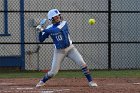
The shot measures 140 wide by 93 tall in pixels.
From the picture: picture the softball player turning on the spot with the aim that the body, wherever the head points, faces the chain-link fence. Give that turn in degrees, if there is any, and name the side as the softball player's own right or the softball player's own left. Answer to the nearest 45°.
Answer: approximately 180°

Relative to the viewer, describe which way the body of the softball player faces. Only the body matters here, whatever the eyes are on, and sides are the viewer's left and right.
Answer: facing the viewer
